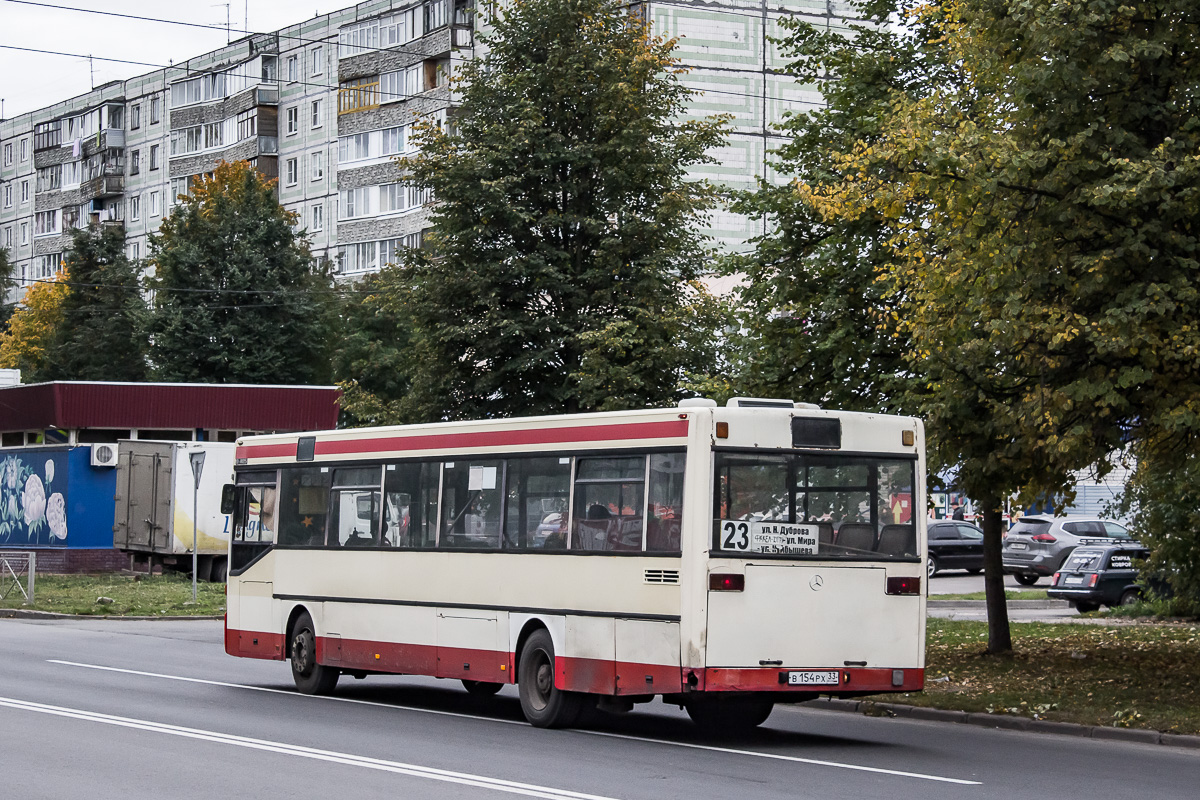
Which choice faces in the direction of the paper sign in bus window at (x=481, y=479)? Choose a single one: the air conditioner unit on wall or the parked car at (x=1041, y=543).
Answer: the air conditioner unit on wall

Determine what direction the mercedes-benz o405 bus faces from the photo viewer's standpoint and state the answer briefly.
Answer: facing away from the viewer and to the left of the viewer

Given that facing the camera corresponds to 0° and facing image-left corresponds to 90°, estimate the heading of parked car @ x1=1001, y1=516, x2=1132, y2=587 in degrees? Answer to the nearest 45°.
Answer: approximately 225°

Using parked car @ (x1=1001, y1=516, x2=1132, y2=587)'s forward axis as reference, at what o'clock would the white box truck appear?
The white box truck is roughly at 7 o'clock from the parked car.

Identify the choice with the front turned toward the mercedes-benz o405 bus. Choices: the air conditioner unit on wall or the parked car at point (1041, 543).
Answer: the air conditioner unit on wall

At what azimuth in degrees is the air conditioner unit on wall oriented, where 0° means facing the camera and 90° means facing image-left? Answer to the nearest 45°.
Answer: approximately 0°

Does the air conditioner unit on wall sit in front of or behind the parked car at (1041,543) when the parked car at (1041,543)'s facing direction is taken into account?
behind

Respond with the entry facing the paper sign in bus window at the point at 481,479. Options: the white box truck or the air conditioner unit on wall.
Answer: the air conditioner unit on wall

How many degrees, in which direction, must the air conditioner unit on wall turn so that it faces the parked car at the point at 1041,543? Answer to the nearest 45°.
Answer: approximately 90° to its left

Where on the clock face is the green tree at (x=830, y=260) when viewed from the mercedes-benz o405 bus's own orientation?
The green tree is roughly at 2 o'clock from the mercedes-benz o405 bus.

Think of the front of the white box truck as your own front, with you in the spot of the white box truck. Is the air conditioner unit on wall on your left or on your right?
on your left

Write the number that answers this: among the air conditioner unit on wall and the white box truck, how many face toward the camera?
1

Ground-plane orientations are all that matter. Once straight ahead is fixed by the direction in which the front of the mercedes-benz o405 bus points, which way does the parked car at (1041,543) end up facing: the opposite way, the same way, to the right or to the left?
to the right

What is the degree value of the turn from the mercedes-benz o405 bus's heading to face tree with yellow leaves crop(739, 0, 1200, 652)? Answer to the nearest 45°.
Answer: approximately 135° to its right
